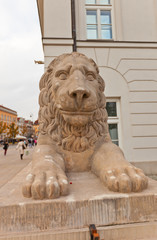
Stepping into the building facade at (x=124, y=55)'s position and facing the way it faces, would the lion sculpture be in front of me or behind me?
in front

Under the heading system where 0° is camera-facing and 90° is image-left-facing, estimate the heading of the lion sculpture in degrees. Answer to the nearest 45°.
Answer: approximately 0°

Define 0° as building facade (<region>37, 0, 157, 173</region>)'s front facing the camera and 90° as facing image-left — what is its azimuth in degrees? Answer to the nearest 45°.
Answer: approximately 0°

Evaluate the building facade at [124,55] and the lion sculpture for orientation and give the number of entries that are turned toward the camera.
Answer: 2

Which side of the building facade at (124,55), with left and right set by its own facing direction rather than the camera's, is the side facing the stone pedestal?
front
